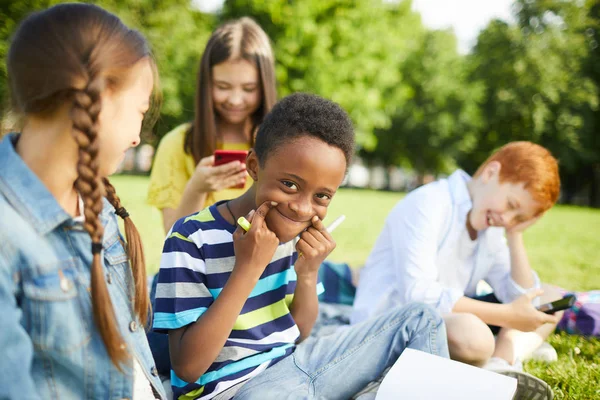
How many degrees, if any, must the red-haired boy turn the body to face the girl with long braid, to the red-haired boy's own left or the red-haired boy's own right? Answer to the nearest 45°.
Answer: approximately 90° to the red-haired boy's own right

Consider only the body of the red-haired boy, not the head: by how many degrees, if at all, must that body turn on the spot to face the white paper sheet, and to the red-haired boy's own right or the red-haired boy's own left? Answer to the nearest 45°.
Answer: approximately 45° to the red-haired boy's own right
